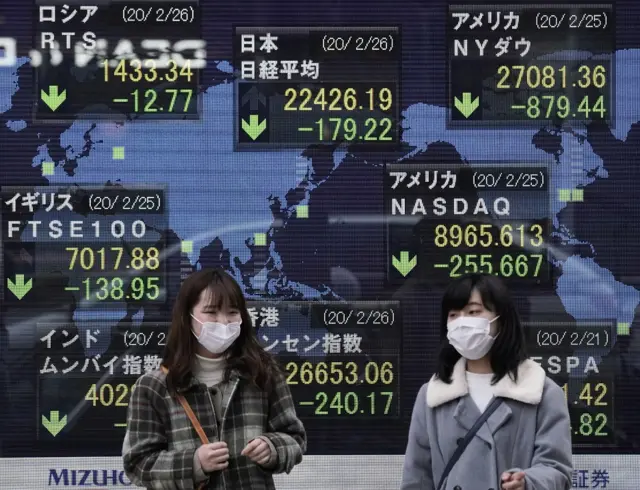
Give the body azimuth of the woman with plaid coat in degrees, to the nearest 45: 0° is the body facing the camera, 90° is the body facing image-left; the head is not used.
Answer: approximately 0°

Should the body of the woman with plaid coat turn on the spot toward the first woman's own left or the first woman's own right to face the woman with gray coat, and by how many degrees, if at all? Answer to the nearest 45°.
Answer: approximately 90° to the first woman's own left
